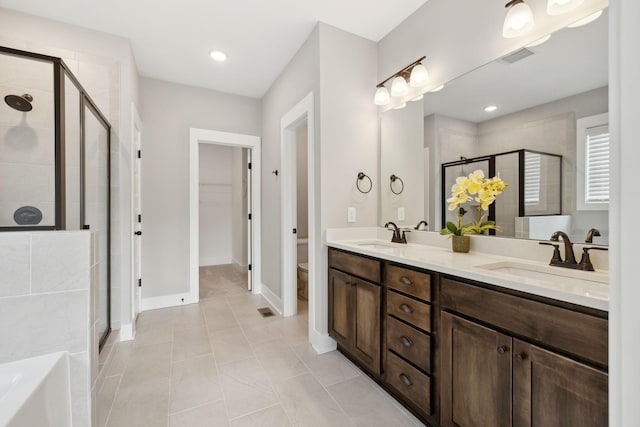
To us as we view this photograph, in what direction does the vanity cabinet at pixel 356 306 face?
facing the viewer and to the left of the viewer

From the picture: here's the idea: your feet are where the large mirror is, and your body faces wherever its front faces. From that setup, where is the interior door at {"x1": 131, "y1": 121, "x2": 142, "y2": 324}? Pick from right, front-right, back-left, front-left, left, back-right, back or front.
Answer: front-right

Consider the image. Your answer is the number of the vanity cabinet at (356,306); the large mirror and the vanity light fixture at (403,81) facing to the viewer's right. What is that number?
0

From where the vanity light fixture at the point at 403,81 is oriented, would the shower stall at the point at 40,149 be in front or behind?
in front

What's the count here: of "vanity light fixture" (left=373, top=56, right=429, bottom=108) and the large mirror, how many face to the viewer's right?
0

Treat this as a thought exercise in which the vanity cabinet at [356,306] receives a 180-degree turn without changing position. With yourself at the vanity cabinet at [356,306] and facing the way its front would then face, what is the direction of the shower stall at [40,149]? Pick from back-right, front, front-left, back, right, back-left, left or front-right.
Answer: back-left

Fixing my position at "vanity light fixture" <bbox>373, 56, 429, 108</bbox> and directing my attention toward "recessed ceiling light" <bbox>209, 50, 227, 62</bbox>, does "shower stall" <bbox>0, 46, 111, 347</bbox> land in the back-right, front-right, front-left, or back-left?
front-left

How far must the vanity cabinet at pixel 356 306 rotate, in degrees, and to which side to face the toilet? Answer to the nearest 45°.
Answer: approximately 90° to its right

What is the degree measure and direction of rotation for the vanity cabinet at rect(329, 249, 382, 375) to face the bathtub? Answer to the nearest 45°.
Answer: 0° — it already faces it

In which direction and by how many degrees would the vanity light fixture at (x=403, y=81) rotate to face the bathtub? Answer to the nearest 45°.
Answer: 0° — it already faces it

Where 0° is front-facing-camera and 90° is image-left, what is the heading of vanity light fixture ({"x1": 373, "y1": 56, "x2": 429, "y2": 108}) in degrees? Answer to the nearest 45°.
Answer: approximately 45°

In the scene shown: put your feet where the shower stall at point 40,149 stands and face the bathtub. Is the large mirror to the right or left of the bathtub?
left
